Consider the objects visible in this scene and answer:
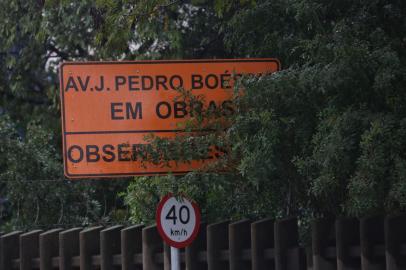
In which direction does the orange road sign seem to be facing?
toward the camera
